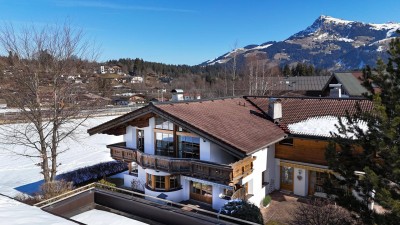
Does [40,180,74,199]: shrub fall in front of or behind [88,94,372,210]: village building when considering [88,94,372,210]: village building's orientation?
in front

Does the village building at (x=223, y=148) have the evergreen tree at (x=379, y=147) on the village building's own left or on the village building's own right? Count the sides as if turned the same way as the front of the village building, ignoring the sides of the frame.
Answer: on the village building's own left

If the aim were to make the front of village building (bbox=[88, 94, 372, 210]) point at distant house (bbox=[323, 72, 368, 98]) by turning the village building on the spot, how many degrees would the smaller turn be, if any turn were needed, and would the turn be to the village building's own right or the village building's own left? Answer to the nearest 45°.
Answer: approximately 180°

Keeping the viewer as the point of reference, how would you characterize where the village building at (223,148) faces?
facing the viewer and to the left of the viewer

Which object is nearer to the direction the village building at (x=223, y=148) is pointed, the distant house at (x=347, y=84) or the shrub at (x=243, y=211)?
the shrub

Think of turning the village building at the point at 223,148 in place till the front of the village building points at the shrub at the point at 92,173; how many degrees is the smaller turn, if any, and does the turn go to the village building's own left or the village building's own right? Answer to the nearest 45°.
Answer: approximately 45° to the village building's own right
